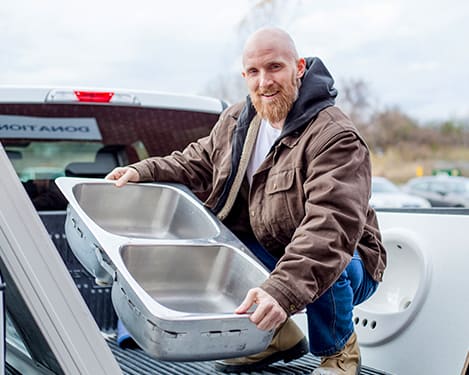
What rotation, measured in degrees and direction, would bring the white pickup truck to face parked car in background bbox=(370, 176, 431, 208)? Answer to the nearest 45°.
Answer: approximately 45° to its right

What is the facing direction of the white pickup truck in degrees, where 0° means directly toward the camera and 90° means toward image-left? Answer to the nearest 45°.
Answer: approximately 135°

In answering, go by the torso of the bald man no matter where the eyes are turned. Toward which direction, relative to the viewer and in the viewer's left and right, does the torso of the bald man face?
facing the viewer and to the left of the viewer

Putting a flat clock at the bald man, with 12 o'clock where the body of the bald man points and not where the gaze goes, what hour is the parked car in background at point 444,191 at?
The parked car in background is roughly at 5 o'clock from the bald man.

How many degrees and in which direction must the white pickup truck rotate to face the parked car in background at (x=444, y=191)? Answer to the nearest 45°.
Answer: approximately 45° to its right

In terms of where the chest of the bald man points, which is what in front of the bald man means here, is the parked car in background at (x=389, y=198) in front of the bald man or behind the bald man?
behind
